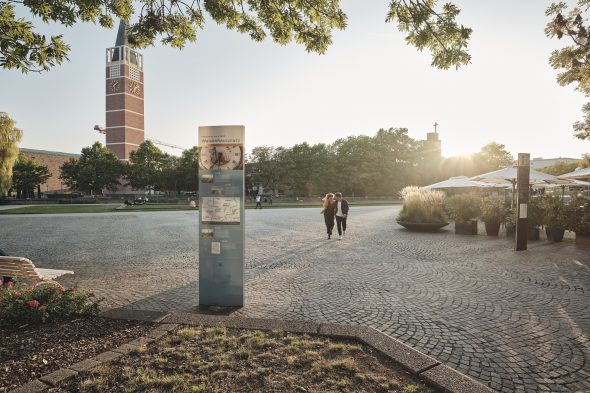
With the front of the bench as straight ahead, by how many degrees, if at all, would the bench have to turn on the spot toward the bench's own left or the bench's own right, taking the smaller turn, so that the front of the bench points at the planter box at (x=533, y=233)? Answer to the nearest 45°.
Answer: approximately 45° to the bench's own right

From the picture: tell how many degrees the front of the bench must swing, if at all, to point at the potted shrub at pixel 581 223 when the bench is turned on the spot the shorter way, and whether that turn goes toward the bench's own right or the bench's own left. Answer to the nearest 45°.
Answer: approximately 45° to the bench's own right

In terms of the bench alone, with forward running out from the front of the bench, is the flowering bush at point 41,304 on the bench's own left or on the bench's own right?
on the bench's own right

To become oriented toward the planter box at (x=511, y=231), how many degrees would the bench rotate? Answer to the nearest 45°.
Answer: approximately 45° to its right

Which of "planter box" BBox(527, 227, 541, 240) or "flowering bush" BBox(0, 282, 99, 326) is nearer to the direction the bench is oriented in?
the planter box

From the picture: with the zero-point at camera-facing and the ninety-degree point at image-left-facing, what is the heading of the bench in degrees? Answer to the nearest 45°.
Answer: approximately 225°

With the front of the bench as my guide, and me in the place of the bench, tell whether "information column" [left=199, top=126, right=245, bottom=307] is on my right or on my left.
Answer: on my right
